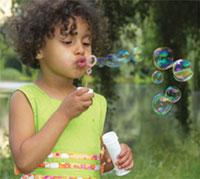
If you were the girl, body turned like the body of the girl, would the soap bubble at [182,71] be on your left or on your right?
on your left

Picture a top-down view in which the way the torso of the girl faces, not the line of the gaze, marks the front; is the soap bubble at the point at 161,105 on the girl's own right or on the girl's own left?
on the girl's own left
